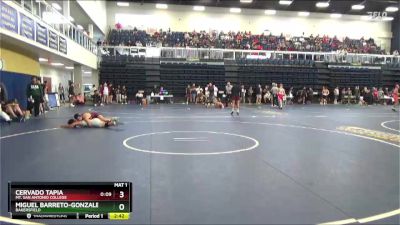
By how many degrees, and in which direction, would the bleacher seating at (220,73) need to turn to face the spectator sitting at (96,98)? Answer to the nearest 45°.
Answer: approximately 45° to its right

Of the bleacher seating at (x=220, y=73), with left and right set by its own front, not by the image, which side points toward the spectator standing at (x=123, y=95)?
right

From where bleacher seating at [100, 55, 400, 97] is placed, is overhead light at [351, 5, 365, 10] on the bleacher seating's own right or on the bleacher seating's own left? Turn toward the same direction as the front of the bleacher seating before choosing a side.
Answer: on the bleacher seating's own left

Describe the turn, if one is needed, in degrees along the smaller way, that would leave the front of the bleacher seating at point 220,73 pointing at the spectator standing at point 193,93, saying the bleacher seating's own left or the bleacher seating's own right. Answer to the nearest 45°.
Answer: approximately 45° to the bleacher seating's own right

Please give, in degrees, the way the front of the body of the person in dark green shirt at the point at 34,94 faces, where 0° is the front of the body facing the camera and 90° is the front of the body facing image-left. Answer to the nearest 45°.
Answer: approximately 0°

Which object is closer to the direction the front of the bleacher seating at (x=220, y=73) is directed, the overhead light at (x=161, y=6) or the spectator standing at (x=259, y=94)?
the spectator standing

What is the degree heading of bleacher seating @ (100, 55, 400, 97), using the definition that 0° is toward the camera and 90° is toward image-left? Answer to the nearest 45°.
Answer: approximately 0°

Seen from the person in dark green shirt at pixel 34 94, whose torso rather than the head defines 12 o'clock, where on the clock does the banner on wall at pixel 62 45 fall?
The banner on wall is roughly at 7 o'clock from the person in dark green shirt.

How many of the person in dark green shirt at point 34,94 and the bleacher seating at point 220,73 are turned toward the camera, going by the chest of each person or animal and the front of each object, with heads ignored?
2

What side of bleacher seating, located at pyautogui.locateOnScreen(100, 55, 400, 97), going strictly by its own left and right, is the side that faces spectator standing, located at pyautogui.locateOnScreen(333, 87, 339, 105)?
left
